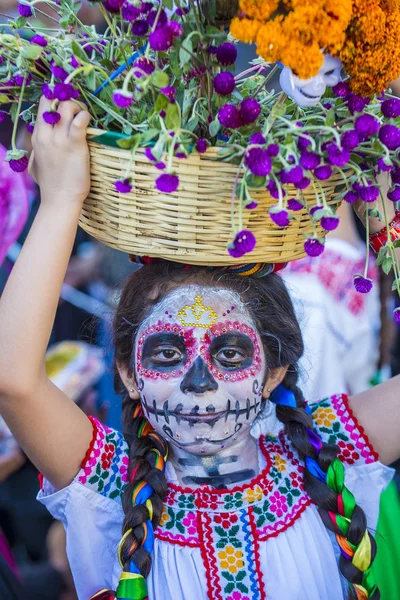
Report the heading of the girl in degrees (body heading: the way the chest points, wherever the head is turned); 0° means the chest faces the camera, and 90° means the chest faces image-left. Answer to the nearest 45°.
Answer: approximately 0°
